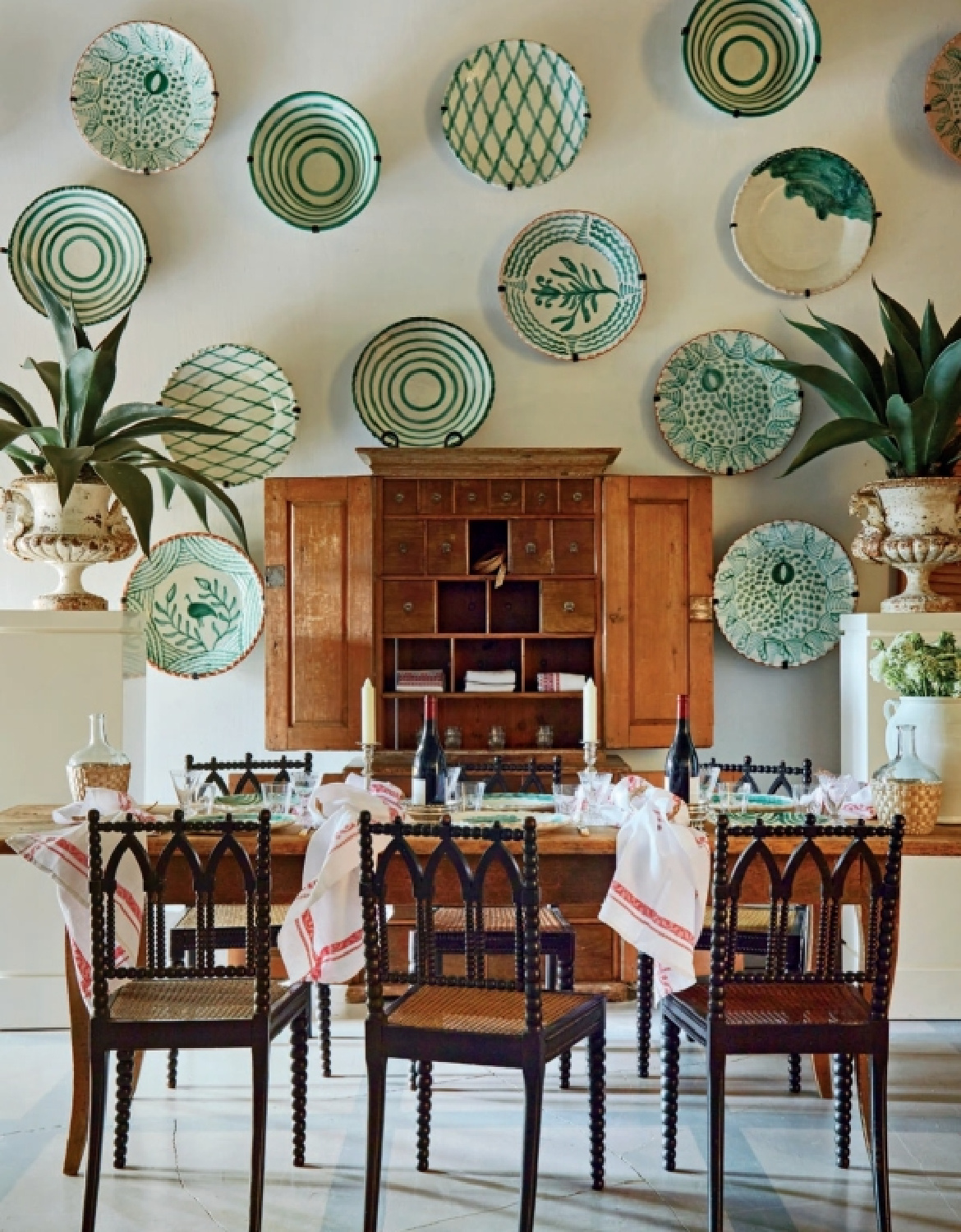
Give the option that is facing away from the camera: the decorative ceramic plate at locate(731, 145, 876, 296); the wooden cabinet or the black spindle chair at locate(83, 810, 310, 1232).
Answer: the black spindle chair

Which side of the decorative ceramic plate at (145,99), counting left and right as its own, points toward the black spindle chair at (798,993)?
front

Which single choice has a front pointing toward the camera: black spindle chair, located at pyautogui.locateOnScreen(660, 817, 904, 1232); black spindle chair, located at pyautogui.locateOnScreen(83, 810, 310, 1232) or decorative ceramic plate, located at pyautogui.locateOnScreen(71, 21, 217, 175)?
the decorative ceramic plate

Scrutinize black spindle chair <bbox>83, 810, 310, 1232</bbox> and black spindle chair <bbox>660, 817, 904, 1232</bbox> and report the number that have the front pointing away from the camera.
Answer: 2

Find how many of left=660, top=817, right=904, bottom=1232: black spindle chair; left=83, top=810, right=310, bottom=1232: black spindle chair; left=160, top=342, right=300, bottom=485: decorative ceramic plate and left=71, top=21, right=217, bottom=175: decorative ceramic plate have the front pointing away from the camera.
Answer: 2

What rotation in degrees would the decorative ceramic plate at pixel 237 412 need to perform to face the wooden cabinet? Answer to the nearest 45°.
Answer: approximately 45° to its left

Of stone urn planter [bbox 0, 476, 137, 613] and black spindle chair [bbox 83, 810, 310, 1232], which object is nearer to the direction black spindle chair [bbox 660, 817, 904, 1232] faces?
the stone urn planter

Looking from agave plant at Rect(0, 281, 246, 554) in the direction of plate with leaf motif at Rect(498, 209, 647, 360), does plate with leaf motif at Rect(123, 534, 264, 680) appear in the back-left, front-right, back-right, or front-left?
front-left

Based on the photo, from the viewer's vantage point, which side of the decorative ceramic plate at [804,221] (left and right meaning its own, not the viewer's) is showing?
front

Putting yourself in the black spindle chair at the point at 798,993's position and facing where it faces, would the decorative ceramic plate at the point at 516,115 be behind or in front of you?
in front

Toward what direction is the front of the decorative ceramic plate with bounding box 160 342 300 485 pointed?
toward the camera

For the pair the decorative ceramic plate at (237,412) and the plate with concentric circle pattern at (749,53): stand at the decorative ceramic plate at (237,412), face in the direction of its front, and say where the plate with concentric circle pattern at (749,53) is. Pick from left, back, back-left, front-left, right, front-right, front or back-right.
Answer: left

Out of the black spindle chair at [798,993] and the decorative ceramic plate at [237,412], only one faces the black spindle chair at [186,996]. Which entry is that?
the decorative ceramic plate

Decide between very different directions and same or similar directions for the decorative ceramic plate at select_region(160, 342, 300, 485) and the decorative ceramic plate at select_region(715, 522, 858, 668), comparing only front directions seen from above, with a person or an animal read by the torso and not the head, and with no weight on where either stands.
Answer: same or similar directions
